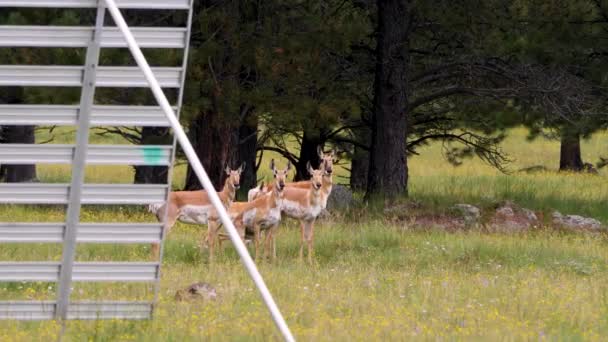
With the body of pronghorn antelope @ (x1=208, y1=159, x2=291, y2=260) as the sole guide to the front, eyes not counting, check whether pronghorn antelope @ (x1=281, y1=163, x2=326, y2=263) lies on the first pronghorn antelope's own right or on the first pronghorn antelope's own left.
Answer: on the first pronghorn antelope's own left

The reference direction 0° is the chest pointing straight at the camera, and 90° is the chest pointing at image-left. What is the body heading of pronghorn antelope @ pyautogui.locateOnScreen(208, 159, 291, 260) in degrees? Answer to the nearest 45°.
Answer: approximately 315°

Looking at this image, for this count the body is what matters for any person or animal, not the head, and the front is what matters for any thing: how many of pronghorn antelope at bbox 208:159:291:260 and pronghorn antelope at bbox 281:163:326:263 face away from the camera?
0

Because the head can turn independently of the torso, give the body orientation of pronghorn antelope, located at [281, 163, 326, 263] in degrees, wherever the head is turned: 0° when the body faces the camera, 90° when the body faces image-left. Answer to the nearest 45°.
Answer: approximately 315°

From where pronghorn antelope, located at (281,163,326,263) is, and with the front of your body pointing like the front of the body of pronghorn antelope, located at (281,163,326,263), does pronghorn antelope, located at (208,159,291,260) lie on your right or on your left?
on your right

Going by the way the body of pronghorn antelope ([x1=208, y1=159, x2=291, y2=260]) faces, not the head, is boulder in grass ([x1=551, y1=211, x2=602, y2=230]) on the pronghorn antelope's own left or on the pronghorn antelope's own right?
on the pronghorn antelope's own left

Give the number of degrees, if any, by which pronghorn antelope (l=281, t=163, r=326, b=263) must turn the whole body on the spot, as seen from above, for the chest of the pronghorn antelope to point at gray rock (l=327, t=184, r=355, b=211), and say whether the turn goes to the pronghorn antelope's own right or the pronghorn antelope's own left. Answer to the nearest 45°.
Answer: approximately 135° to the pronghorn antelope's own left

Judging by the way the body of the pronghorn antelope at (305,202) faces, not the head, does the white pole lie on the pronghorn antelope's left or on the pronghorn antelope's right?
on the pronghorn antelope's right

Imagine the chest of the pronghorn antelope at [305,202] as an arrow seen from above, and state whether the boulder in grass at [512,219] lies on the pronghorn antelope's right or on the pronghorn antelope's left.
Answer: on the pronghorn antelope's left

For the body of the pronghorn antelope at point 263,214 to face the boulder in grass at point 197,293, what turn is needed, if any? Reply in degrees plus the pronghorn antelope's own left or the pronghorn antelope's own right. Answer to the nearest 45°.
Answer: approximately 45° to the pronghorn antelope's own right

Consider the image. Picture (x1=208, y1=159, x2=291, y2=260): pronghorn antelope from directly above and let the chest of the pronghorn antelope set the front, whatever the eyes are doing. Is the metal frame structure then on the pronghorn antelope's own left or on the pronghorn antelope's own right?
on the pronghorn antelope's own right
